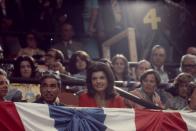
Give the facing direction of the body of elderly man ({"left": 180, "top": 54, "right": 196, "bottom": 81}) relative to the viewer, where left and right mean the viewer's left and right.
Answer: facing the viewer and to the left of the viewer

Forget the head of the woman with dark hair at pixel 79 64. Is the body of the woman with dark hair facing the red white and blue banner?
yes

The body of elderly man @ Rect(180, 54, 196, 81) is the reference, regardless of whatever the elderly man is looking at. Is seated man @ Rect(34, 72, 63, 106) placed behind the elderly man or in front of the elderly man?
in front

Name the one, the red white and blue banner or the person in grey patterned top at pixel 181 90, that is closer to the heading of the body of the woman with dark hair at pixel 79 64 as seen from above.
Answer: the red white and blue banner

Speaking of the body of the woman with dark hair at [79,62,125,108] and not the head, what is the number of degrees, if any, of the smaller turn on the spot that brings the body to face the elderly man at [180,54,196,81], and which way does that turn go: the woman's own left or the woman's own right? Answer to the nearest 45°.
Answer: approximately 135° to the woman's own left

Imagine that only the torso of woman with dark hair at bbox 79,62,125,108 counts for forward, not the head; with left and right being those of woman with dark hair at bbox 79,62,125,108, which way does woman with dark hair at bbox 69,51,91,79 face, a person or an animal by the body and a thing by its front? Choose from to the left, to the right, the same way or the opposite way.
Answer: the same way

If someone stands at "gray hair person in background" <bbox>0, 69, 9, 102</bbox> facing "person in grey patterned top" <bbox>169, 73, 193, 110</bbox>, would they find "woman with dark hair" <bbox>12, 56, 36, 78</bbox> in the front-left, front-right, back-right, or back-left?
front-left

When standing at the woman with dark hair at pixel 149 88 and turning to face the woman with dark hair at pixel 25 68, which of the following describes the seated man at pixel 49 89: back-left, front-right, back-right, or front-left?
front-left

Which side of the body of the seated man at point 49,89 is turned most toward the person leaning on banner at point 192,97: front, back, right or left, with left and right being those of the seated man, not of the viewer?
left

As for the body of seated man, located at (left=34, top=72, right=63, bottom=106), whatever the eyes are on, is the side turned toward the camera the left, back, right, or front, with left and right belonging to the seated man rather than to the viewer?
front

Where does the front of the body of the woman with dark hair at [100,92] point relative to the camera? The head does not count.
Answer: toward the camera
